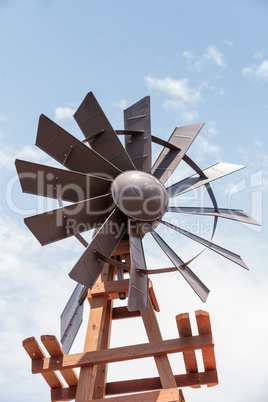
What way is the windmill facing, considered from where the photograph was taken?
facing the viewer and to the right of the viewer
